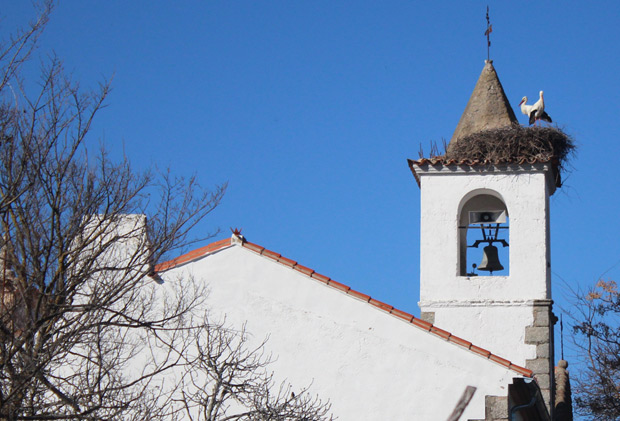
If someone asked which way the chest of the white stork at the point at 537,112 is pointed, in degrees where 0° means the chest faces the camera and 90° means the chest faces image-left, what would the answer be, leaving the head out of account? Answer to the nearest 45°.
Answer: approximately 90°
